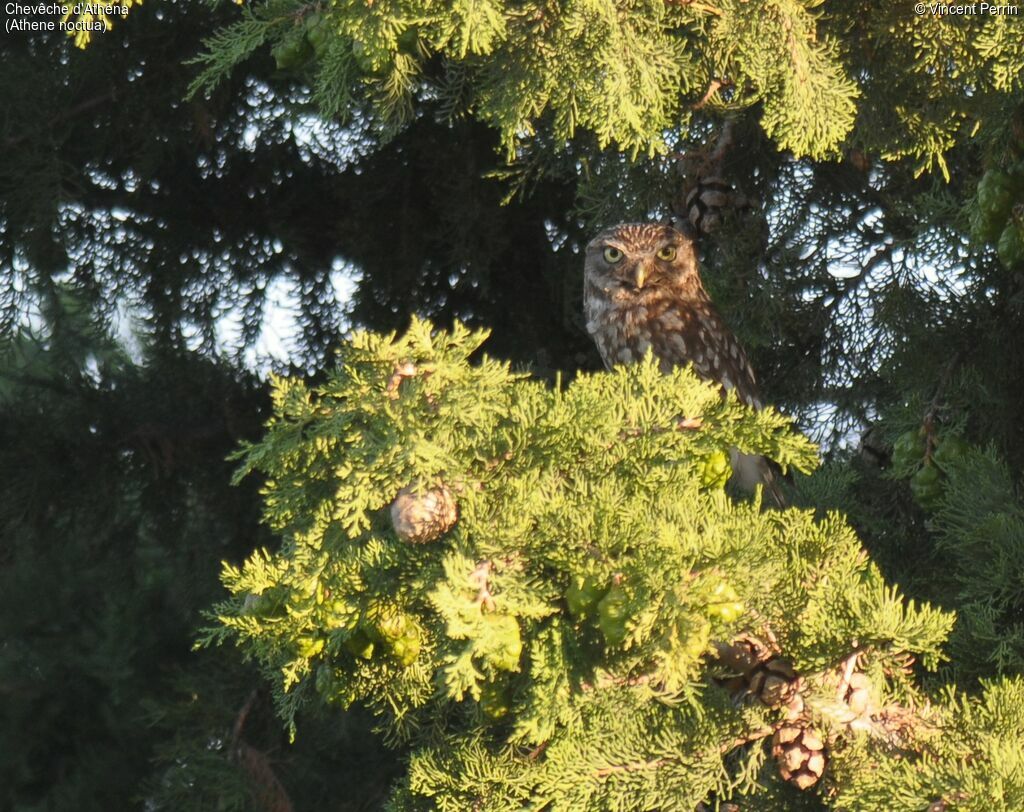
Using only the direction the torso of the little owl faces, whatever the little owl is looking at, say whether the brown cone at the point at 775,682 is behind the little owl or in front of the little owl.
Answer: in front

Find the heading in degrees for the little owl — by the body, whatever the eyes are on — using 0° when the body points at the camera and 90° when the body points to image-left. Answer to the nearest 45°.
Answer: approximately 45°

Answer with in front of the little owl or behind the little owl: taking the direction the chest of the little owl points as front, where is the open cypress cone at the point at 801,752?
in front

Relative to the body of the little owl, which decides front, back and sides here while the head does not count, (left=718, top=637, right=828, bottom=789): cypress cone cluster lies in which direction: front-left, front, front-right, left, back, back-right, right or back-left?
front-left
